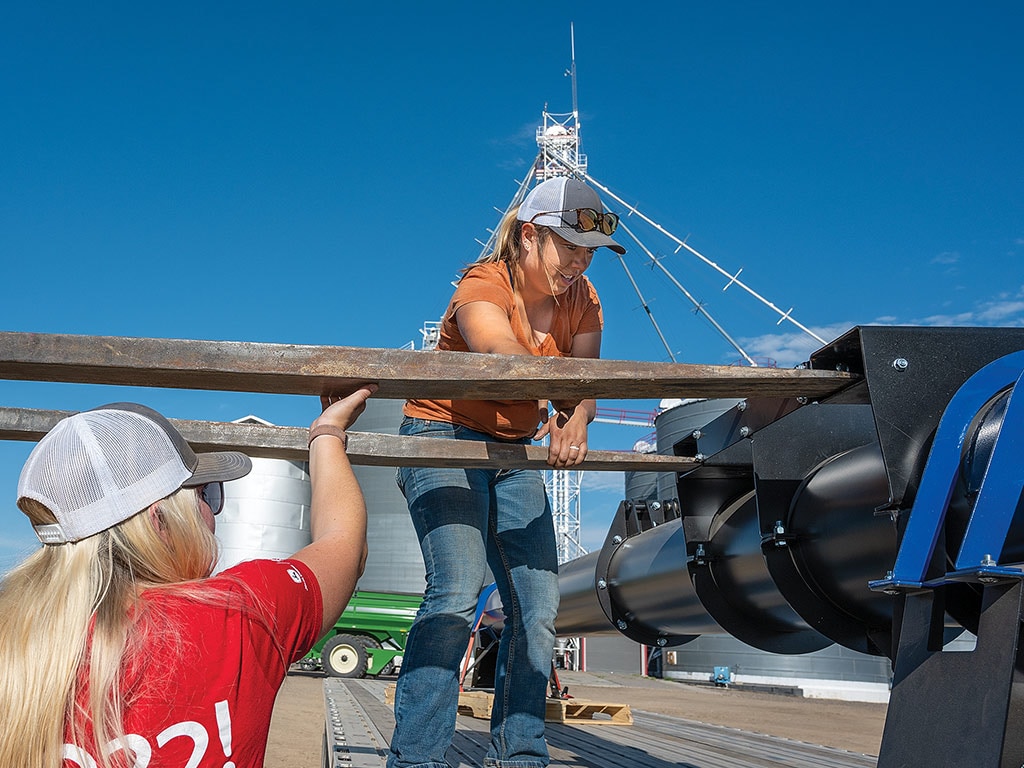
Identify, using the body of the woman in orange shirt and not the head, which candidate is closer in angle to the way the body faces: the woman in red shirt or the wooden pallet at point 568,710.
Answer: the woman in red shirt

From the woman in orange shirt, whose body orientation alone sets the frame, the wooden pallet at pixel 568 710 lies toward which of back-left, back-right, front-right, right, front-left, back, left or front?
back-left

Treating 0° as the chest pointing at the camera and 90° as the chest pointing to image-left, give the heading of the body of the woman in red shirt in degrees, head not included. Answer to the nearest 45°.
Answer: approximately 225°

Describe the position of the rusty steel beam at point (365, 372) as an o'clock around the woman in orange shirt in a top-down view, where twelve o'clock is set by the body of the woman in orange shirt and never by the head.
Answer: The rusty steel beam is roughly at 2 o'clock from the woman in orange shirt.

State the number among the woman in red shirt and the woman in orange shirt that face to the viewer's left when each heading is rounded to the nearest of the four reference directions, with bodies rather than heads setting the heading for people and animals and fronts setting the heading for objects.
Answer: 0

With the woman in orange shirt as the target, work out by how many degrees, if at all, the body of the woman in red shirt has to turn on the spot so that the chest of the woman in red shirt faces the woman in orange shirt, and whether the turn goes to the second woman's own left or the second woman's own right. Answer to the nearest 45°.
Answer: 0° — they already face them

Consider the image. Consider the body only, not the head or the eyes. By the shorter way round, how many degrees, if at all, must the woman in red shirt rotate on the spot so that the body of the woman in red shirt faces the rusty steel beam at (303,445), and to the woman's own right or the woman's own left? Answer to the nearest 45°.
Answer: approximately 45° to the woman's own left

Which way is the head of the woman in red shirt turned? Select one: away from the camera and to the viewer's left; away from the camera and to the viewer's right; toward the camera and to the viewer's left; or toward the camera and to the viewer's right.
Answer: away from the camera and to the viewer's right

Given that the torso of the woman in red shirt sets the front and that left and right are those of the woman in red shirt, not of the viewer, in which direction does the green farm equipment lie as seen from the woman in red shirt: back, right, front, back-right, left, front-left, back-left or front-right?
front-left
